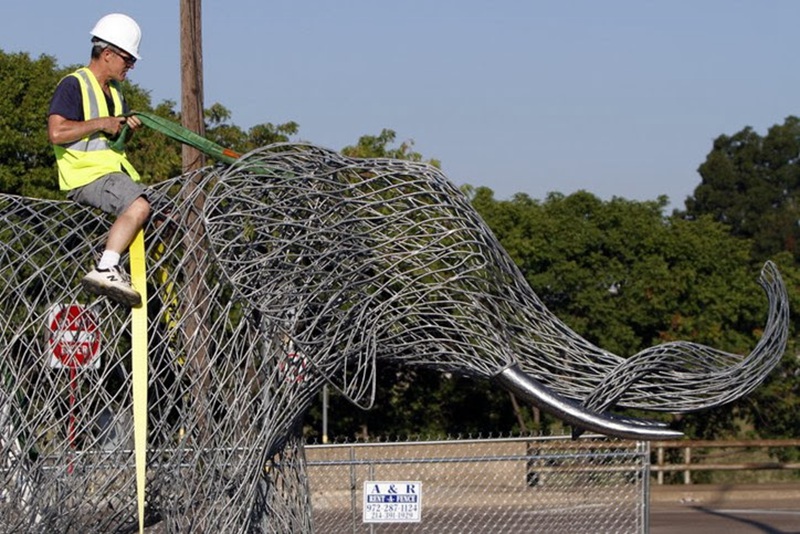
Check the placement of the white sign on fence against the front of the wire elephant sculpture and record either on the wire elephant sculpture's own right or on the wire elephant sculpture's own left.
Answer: on the wire elephant sculpture's own left

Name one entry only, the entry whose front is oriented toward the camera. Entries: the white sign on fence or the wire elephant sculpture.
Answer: the white sign on fence

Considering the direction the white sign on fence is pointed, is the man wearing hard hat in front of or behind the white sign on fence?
in front

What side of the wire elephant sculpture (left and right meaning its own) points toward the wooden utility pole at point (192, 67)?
left

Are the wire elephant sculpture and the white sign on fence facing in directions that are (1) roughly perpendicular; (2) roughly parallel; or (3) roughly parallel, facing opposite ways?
roughly perpendicular

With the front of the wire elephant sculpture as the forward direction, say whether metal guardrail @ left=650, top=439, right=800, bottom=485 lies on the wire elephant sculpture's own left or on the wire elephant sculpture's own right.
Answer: on the wire elephant sculpture's own left

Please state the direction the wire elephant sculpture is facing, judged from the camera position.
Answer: facing to the right of the viewer

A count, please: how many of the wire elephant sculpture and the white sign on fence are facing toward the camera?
1

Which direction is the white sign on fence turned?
toward the camera
